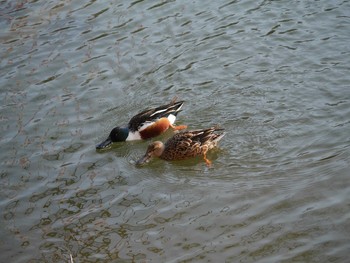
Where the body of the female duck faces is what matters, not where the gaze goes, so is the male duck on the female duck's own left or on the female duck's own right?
on the female duck's own right

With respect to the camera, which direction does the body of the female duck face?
to the viewer's left
